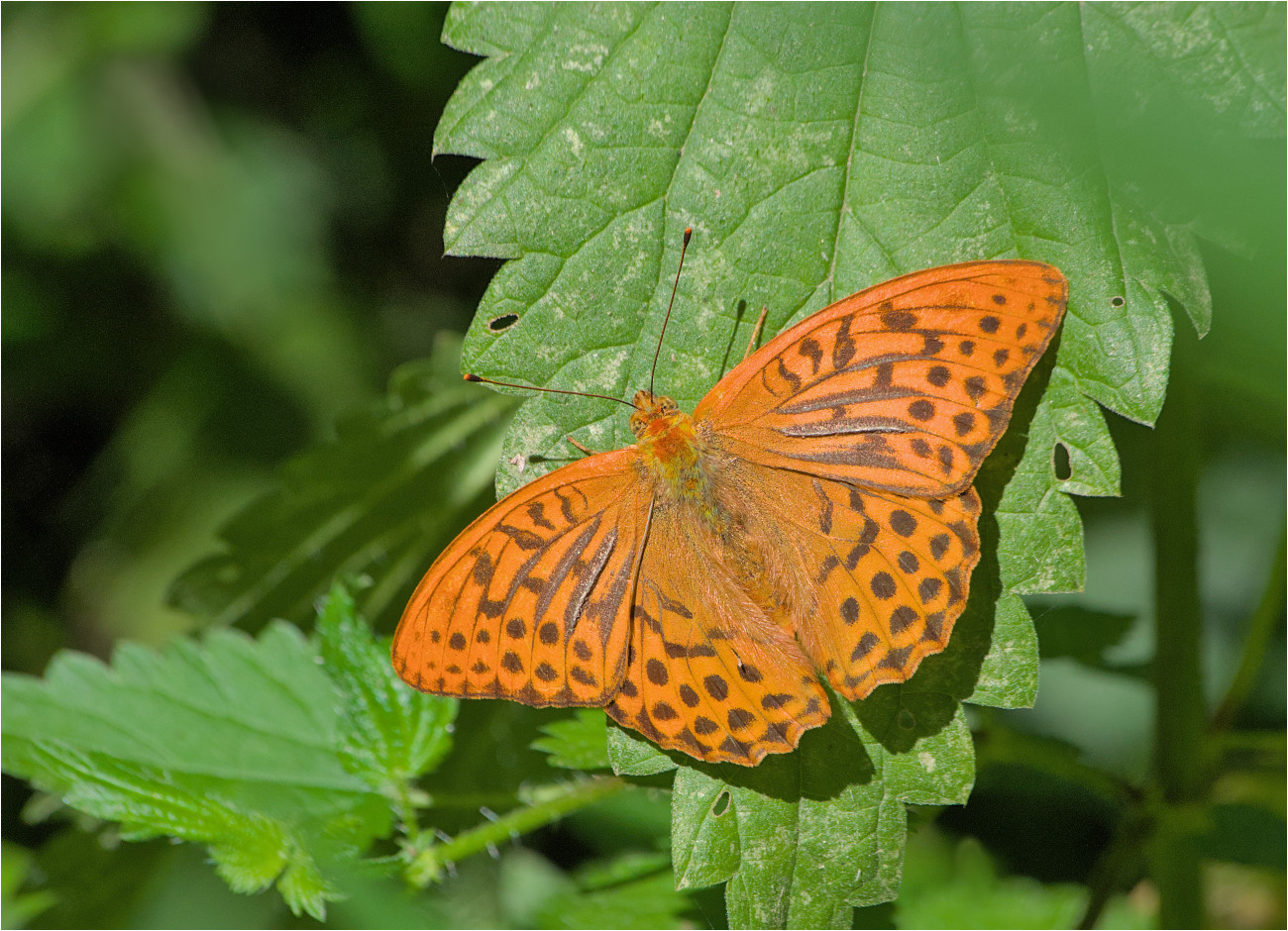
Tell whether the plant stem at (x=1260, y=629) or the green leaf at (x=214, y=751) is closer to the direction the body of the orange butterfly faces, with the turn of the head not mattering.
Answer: the green leaf

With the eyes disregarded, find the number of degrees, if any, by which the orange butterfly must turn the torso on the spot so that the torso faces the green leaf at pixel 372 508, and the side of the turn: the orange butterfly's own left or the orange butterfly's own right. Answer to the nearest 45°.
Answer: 0° — it already faces it

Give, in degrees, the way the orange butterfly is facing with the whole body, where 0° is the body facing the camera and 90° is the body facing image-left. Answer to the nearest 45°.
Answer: approximately 135°

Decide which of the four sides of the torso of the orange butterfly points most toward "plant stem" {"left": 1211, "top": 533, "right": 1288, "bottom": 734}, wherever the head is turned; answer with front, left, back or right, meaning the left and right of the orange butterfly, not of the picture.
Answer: right
